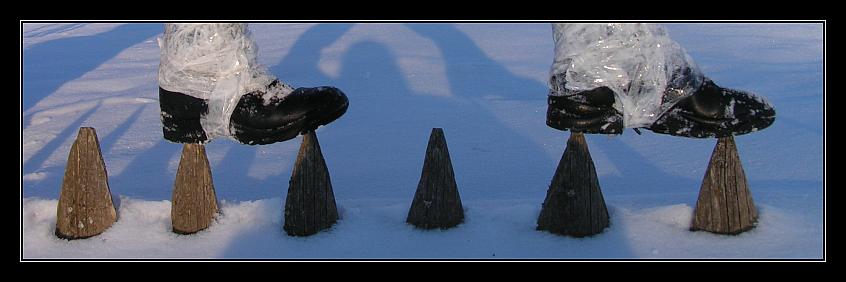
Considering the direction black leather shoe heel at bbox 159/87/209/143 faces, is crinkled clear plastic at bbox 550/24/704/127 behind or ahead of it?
ahead

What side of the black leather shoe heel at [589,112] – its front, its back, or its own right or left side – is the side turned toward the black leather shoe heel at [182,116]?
back

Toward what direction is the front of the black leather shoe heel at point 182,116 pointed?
to the viewer's right

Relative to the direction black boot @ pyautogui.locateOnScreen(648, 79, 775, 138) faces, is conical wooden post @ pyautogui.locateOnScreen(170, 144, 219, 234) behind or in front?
behind

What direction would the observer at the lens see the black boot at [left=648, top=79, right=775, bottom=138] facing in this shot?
facing to the right of the viewer

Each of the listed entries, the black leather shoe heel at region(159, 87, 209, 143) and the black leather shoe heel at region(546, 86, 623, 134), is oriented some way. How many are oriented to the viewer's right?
2

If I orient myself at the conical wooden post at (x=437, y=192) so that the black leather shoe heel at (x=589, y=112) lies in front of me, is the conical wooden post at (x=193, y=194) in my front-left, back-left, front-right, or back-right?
back-right

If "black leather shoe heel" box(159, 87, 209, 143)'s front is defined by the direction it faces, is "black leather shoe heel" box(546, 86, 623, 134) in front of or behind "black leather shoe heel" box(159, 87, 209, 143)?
in front

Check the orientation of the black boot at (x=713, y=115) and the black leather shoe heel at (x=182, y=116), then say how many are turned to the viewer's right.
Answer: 2

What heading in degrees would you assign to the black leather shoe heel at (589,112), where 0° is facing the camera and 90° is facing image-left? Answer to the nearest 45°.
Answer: approximately 270°

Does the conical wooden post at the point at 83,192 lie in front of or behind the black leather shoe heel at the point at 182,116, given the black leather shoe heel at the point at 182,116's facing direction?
behind
